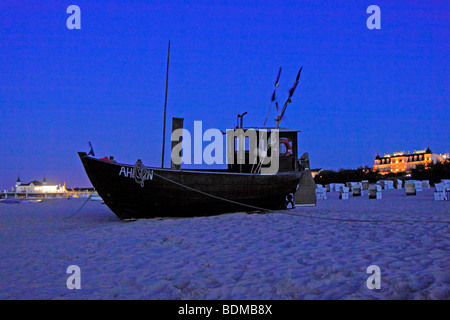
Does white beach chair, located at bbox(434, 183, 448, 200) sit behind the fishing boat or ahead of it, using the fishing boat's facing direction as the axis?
behind

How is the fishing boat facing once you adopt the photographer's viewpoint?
facing to the left of the viewer
